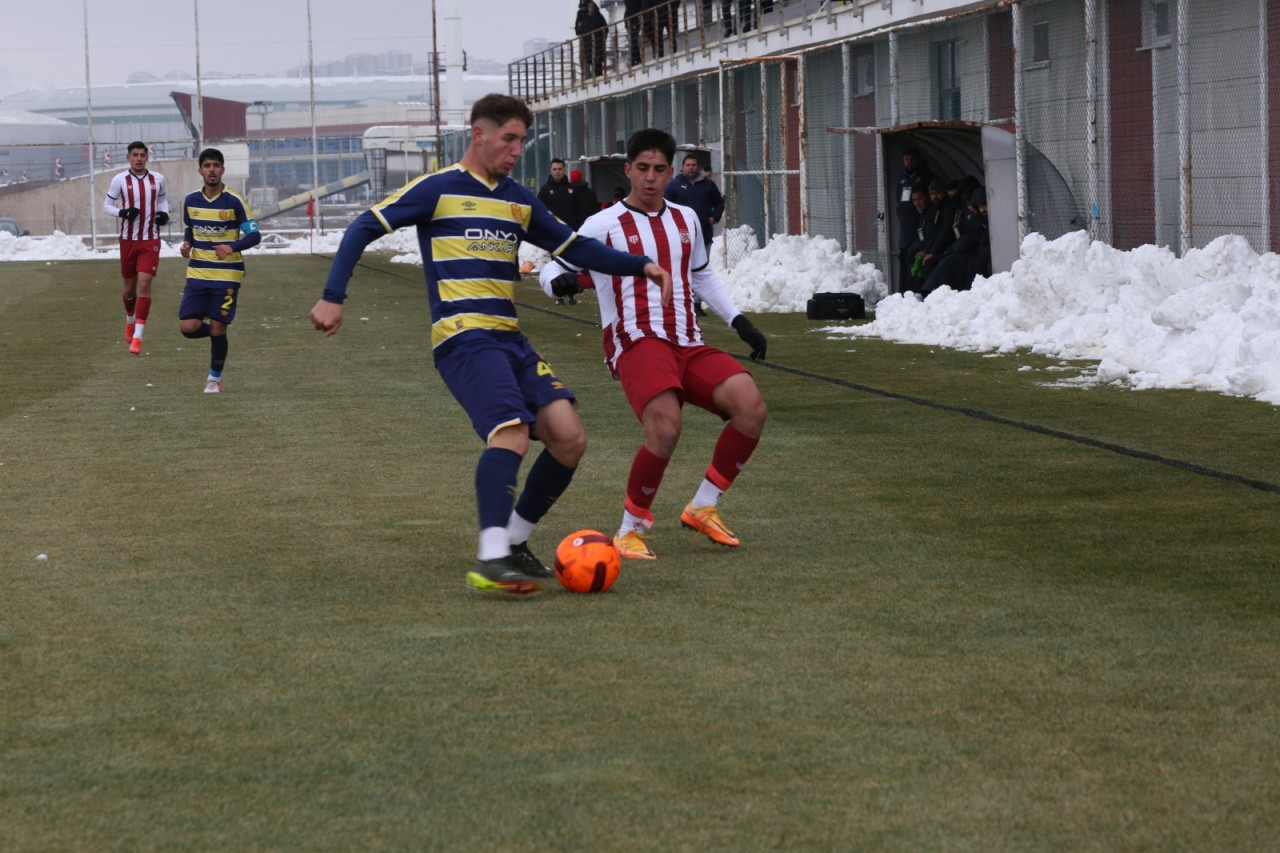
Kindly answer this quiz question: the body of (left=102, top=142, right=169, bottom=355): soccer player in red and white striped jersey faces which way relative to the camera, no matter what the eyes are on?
toward the camera

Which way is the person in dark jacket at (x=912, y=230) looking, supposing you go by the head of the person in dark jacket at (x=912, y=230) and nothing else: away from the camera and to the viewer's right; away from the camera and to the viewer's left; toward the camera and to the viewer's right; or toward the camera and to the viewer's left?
toward the camera and to the viewer's left

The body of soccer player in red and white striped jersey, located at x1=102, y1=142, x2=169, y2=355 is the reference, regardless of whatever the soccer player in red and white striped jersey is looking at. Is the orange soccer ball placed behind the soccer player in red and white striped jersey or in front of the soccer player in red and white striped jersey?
in front

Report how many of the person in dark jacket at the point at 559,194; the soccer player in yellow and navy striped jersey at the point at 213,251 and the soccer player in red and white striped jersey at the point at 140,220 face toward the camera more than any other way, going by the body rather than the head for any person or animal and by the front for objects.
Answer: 3

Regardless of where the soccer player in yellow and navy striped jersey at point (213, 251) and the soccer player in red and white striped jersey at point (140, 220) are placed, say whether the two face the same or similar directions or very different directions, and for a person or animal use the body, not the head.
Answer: same or similar directions

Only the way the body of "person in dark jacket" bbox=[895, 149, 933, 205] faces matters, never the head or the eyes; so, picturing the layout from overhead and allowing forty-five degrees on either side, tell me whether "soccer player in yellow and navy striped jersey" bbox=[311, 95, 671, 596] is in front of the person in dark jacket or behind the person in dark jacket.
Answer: in front

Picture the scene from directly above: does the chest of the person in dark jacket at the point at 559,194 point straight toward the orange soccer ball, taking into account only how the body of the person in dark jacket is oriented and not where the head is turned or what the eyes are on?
yes

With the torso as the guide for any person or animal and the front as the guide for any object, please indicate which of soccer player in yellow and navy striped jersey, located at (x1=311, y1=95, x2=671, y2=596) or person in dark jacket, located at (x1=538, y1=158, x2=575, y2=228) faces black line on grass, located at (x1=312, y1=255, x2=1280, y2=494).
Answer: the person in dark jacket

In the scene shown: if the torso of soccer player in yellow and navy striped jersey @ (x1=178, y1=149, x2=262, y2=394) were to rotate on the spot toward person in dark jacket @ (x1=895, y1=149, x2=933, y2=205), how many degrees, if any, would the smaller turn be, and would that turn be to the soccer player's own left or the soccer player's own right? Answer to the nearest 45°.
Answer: approximately 135° to the soccer player's own left

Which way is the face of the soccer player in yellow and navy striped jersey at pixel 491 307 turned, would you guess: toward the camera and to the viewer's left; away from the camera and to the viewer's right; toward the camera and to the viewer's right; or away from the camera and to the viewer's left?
toward the camera and to the viewer's right

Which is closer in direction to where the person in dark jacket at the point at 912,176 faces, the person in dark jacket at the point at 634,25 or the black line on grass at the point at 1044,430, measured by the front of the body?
the black line on grass

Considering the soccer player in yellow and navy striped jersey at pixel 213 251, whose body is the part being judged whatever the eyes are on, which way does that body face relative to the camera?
toward the camera
